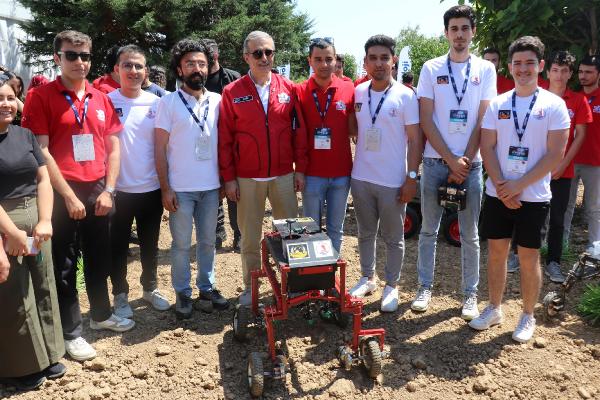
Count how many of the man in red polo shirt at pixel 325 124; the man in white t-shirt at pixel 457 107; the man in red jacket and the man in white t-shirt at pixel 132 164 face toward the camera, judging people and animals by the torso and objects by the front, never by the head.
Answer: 4

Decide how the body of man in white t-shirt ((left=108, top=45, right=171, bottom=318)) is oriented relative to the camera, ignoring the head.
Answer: toward the camera

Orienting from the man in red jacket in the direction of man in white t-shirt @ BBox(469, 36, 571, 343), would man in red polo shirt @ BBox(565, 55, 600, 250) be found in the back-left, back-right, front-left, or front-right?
front-left

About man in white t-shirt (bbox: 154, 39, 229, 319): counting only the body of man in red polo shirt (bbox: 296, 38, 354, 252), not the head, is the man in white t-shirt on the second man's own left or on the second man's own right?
on the second man's own right

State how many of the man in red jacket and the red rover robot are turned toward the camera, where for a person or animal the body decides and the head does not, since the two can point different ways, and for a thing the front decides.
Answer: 2

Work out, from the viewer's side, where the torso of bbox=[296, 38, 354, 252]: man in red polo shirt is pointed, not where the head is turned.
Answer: toward the camera

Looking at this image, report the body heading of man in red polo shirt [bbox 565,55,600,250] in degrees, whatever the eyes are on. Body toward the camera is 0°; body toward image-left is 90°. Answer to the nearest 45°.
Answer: approximately 45°

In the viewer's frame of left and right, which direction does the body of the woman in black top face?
facing the viewer and to the right of the viewer

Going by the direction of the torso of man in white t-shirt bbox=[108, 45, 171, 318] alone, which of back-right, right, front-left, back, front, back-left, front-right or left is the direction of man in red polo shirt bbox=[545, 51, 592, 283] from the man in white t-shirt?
left

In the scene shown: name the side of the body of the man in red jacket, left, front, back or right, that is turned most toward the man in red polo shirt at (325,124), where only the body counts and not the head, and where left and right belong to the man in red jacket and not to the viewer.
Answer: left

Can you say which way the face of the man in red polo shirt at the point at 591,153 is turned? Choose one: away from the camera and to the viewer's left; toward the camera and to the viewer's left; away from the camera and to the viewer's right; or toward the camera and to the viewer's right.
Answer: toward the camera and to the viewer's left

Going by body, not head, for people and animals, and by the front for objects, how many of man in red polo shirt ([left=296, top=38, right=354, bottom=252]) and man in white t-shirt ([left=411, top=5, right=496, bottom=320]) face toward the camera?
2
